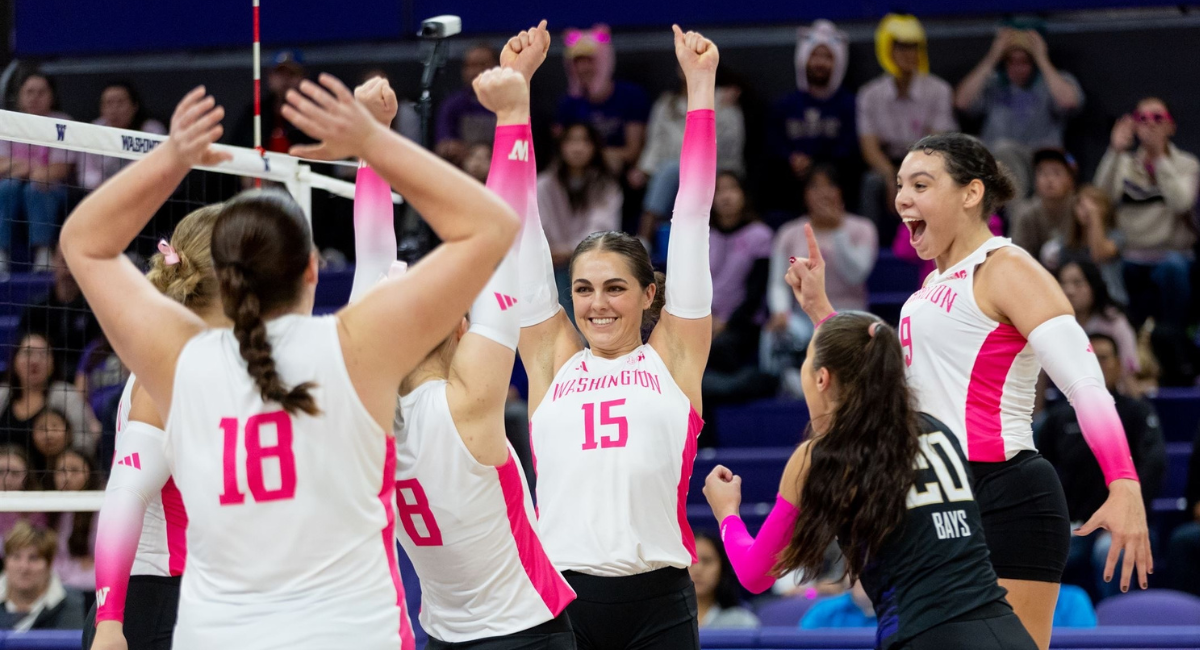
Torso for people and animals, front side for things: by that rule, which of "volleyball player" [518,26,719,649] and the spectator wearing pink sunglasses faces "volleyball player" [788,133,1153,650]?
the spectator wearing pink sunglasses

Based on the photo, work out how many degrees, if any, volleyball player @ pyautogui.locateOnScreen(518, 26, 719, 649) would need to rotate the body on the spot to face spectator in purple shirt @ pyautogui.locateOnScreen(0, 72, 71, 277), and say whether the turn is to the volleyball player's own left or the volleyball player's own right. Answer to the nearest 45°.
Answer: approximately 135° to the volleyball player's own right

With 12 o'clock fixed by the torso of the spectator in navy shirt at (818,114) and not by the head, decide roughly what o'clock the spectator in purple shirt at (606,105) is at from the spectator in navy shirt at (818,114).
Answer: the spectator in purple shirt at (606,105) is roughly at 3 o'clock from the spectator in navy shirt at (818,114).

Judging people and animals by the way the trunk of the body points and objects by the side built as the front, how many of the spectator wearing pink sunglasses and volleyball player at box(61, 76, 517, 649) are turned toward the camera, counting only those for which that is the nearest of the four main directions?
1

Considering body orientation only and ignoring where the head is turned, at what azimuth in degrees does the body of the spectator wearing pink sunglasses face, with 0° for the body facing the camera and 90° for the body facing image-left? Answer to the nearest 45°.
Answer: approximately 0°

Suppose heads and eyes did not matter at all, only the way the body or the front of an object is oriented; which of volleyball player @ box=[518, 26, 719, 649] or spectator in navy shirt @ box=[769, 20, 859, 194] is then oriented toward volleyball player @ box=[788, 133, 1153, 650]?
the spectator in navy shirt

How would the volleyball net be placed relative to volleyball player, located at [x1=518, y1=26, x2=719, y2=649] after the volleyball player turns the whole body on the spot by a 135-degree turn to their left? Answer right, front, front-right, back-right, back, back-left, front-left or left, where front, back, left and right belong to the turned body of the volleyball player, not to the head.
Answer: left

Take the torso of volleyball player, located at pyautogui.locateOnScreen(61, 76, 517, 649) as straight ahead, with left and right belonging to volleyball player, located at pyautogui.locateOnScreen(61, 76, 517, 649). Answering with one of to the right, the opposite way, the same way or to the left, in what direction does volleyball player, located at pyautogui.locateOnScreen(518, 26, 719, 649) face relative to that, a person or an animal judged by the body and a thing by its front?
the opposite way

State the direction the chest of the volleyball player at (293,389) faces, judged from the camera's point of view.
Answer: away from the camera

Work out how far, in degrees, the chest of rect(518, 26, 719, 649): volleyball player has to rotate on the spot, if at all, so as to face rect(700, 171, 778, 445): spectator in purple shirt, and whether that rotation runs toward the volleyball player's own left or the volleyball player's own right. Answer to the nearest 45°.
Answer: approximately 180°

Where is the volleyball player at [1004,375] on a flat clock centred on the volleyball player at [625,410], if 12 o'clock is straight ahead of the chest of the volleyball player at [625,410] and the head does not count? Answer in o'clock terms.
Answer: the volleyball player at [1004,375] is roughly at 9 o'clock from the volleyball player at [625,410].

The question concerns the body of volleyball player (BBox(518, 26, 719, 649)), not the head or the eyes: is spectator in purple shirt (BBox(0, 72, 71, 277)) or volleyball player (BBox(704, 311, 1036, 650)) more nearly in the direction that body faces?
the volleyball player
